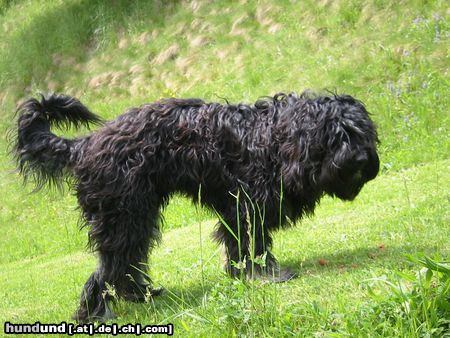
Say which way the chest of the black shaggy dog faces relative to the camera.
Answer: to the viewer's right
